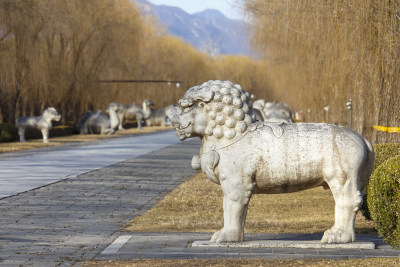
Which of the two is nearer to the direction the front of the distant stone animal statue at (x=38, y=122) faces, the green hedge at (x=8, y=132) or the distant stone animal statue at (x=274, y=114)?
the distant stone animal statue

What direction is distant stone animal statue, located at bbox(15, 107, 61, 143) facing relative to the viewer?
to the viewer's right

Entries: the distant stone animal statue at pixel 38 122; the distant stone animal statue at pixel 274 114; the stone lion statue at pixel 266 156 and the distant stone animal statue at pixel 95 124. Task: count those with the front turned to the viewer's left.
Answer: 2

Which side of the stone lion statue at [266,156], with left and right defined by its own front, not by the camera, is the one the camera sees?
left

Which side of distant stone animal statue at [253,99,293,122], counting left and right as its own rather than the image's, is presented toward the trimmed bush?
left

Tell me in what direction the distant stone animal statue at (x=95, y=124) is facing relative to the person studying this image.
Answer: facing to the right of the viewer

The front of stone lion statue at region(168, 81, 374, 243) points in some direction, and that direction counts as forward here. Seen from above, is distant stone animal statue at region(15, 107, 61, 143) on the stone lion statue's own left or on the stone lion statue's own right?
on the stone lion statue's own right

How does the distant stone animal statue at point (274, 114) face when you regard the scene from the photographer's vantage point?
facing to the left of the viewer

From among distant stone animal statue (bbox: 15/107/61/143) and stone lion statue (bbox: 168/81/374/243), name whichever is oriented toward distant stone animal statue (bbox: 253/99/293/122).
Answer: distant stone animal statue (bbox: 15/107/61/143)
